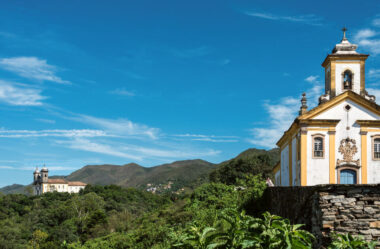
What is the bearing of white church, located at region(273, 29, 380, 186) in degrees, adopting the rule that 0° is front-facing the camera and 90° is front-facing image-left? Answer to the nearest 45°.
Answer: approximately 0°

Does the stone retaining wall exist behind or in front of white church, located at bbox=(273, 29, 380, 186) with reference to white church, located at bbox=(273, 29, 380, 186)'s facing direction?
in front
